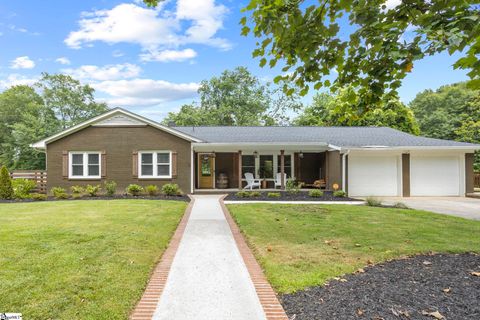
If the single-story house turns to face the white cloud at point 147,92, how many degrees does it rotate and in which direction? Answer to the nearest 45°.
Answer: approximately 180°

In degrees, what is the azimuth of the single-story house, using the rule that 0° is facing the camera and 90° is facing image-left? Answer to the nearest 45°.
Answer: approximately 0°

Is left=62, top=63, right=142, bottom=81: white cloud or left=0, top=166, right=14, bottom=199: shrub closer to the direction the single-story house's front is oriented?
the shrub

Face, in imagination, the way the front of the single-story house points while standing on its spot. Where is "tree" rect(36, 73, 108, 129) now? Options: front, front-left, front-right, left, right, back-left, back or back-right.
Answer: back-right

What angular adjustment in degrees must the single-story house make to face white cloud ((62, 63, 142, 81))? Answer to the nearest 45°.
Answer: approximately 135° to its right

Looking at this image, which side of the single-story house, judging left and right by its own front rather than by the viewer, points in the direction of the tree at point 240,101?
back

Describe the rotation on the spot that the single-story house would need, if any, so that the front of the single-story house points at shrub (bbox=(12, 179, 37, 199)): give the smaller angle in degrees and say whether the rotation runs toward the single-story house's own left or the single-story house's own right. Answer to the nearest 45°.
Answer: approximately 90° to the single-story house's own right

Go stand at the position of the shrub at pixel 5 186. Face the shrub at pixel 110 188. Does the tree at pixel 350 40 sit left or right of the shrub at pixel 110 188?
right

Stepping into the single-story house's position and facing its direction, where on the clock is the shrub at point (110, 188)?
The shrub is roughly at 2 o'clock from the single-story house.

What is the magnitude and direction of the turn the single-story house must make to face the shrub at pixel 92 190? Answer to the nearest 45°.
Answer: approximately 90° to its right

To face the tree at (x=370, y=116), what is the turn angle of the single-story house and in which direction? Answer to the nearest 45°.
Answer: approximately 135° to its left

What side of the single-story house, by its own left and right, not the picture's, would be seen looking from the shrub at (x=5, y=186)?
right

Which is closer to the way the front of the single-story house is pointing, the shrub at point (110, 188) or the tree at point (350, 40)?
the tree
